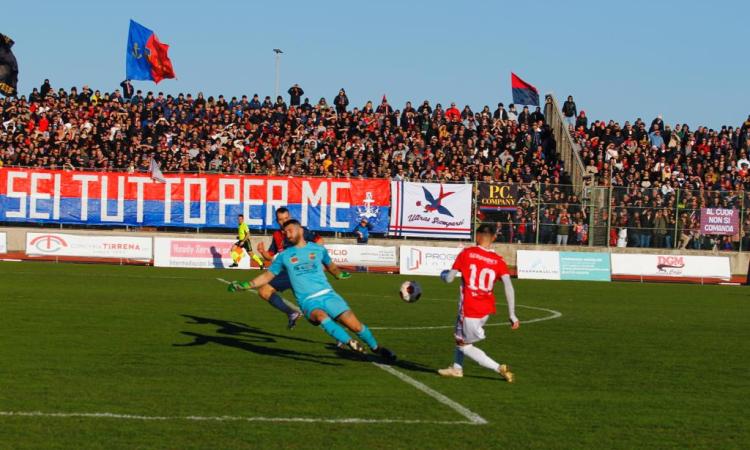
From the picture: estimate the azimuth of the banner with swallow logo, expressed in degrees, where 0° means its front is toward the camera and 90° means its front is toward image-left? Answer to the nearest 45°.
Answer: approximately 0°

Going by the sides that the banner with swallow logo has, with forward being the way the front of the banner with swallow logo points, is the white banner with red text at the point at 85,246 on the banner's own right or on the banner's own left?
on the banner's own right

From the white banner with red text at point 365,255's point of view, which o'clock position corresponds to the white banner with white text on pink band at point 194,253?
the white banner with white text on pink band at point 194,253 is roughly at 3 o'clock from the white banner with red text at point 365,255.

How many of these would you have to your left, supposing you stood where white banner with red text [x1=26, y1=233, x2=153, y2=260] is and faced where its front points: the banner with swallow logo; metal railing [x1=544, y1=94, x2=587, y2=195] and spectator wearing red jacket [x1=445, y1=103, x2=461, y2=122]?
3

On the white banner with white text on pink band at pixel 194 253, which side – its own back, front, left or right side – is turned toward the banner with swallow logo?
left

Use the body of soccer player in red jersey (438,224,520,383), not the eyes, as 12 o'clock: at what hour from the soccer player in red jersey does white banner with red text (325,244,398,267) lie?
The white banner with red text is roughly at 1 o'clock from the soccer player in red jersey.

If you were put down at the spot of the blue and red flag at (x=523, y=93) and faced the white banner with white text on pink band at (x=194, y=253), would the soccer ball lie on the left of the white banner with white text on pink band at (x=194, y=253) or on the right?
left

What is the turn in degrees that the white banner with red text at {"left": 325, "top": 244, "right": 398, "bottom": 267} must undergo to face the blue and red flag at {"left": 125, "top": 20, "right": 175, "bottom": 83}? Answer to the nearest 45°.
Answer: approximately 135° to its right
